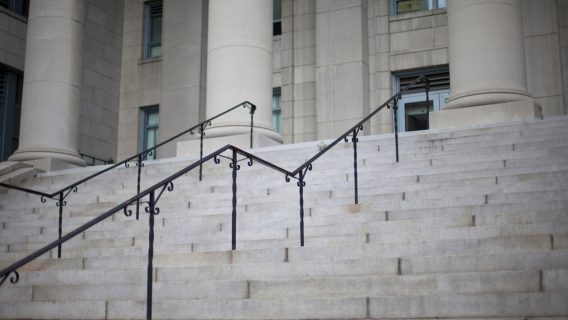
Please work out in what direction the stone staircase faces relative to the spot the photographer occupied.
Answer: facing the viewer and to the left of the viewer
